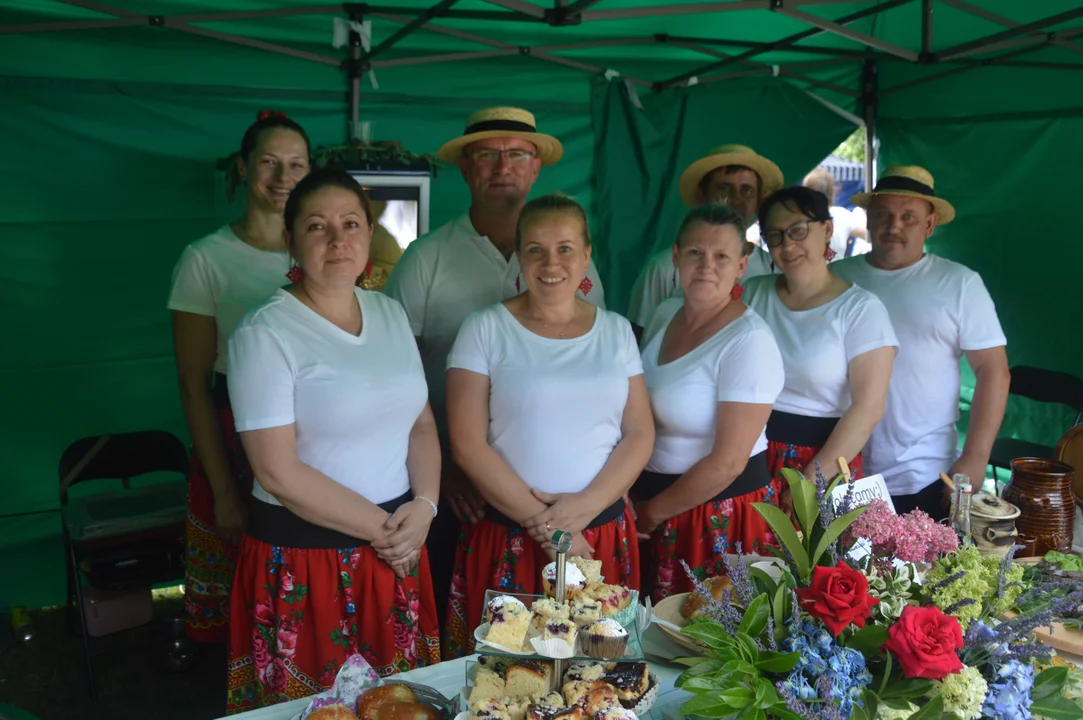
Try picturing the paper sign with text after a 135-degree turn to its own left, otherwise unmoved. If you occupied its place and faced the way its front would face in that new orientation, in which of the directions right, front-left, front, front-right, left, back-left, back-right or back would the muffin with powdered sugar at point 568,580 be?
back

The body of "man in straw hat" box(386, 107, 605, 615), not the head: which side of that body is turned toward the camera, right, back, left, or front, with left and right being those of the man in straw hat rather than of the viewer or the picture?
front

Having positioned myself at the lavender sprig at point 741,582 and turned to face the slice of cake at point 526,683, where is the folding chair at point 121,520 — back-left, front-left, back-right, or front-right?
front-right

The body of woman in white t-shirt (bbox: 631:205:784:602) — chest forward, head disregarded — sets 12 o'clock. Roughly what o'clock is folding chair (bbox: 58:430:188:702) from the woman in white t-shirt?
The folding chair is roughly at 2 o'clock from the woman in white t-shirt.

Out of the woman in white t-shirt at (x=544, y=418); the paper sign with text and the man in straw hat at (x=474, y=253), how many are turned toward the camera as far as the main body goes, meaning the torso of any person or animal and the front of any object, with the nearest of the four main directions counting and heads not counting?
3

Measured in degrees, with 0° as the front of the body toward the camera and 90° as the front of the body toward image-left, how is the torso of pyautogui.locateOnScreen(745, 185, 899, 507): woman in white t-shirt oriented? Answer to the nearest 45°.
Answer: approximately 45°

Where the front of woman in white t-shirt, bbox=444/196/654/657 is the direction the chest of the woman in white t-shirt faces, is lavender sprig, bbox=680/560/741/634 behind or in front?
in front

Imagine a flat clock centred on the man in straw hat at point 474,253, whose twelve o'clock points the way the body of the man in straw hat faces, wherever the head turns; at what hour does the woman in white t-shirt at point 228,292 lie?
The woman in white t-shirt is roughly at 3 o'clock from the man in straw hat.

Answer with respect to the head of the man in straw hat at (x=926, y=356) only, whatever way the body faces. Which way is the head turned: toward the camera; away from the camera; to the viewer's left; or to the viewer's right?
toward the camera

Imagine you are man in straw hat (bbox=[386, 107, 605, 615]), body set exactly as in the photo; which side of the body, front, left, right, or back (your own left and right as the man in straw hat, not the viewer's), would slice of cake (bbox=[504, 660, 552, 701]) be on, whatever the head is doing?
front

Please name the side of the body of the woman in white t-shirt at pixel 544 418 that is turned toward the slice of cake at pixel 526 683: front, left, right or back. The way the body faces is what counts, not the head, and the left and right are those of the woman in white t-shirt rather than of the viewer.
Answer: front

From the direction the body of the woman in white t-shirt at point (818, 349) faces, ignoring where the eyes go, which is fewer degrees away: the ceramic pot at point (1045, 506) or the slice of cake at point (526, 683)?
the slice of cake
